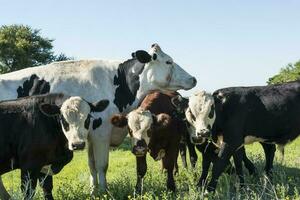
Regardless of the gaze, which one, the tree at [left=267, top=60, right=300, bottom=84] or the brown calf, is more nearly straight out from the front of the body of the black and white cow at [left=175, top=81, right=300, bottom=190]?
the brown calf

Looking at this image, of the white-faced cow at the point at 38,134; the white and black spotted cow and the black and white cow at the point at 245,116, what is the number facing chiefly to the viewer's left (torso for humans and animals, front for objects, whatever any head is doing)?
1

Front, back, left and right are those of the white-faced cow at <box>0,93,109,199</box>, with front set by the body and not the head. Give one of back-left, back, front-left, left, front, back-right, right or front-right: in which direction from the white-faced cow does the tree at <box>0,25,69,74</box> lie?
back-left

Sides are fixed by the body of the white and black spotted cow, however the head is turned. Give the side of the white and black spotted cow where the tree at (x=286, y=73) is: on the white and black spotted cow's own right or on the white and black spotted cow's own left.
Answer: on the white and black spotted cow's own left

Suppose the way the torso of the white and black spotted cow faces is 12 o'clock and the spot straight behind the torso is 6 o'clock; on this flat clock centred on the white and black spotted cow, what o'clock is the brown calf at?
The brown calf is roughly at 2 o'clock from the white and black spotted cow.

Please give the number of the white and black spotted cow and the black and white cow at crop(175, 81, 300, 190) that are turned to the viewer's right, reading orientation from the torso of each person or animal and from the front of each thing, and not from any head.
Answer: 1

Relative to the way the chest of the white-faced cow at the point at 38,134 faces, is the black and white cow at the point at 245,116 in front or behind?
in front

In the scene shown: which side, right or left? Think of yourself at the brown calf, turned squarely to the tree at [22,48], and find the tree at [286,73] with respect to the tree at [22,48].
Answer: right

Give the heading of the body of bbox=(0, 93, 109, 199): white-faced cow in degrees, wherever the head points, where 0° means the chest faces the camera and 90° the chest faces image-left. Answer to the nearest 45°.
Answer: approximately 315°

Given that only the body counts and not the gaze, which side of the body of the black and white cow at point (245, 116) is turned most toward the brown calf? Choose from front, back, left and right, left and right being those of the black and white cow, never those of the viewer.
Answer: front

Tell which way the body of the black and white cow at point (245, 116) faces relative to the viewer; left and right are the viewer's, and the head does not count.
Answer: facing to the left of the viewer

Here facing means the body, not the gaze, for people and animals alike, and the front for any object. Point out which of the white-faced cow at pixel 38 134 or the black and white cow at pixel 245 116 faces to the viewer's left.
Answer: the black and white cow

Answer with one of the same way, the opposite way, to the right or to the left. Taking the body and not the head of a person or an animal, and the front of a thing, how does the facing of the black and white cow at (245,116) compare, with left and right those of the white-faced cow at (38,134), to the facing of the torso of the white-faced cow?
the opposite way

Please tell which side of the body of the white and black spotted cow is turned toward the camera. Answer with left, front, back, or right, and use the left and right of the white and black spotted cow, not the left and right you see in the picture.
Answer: right

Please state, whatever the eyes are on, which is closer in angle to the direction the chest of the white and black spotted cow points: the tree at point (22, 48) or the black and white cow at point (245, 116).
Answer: the black and white cow
